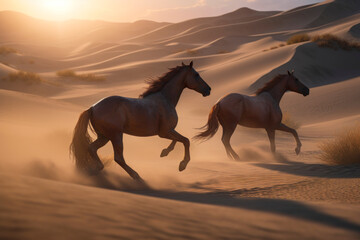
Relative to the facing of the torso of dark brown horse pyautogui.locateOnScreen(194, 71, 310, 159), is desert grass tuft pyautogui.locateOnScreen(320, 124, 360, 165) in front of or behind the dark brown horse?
in front

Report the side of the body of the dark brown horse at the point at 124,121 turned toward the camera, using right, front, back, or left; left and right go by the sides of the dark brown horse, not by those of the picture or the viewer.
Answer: right

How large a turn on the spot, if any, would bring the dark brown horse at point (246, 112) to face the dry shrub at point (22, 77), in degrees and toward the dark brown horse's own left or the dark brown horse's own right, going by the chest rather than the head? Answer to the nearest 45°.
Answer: approximately 135° to the dark brown horse's own left

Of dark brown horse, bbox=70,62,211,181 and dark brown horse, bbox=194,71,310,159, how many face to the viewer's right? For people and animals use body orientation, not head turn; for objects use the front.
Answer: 2

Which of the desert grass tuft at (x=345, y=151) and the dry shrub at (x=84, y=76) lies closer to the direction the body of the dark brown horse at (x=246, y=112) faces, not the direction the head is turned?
the desert grass tuft

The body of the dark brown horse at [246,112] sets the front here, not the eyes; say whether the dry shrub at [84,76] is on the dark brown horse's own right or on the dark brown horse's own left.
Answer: on the dark brown horse's own left

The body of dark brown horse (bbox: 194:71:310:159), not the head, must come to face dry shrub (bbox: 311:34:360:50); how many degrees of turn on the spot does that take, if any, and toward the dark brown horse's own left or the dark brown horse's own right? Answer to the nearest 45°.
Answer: approximately 90° to the dark brown horse's own left

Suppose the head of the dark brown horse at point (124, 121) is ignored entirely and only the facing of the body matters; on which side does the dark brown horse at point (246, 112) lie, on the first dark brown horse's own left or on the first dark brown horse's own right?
on the first dark brown horse's own left

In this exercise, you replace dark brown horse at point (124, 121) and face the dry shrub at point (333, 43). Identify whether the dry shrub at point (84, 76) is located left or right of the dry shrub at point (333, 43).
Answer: left

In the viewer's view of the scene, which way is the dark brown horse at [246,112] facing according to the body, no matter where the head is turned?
to the viewer's right

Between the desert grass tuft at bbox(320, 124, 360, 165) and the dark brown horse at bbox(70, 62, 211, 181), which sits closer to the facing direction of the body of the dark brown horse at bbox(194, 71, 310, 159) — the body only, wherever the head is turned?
the desert grass tuft

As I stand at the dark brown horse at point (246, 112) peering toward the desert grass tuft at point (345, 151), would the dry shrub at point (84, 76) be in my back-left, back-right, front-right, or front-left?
back-left

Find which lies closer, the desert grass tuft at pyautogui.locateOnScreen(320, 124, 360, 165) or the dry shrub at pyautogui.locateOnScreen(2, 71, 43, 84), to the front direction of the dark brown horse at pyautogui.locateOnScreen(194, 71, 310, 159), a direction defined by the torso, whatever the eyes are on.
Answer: the desert grass tuft
